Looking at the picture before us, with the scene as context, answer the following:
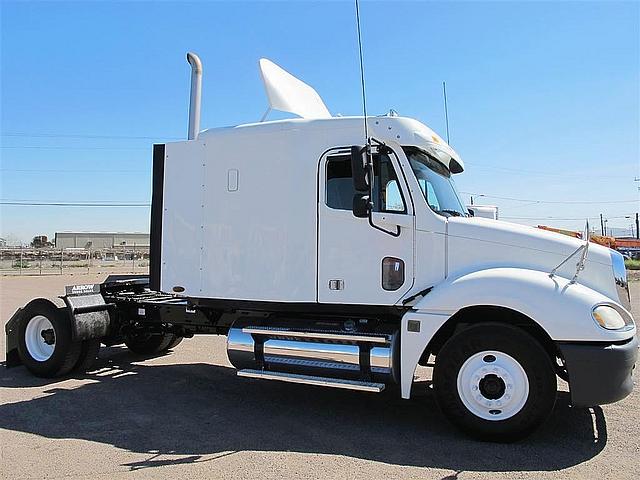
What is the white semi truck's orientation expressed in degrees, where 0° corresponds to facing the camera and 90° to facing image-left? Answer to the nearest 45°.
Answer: approximately 315°
